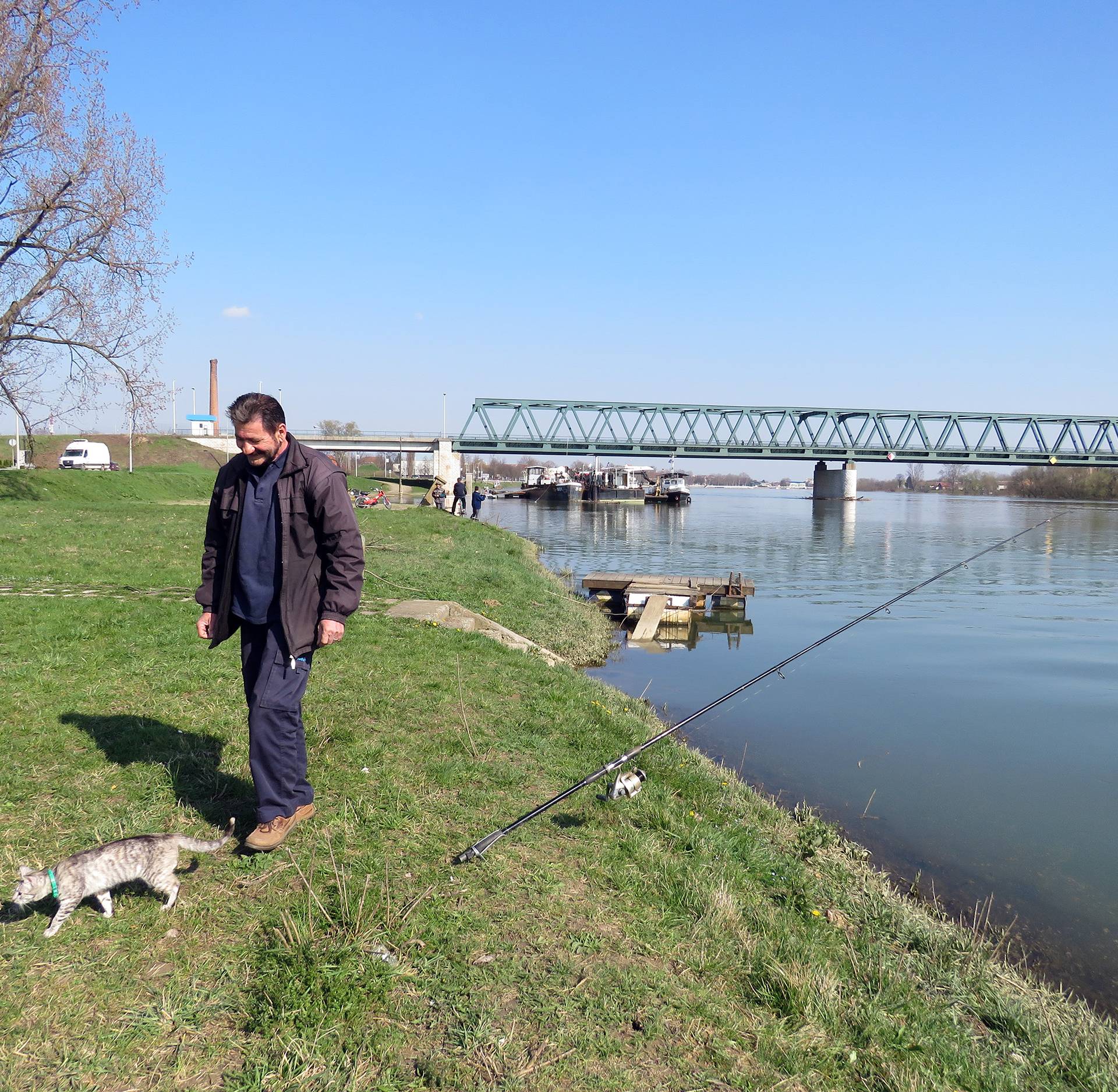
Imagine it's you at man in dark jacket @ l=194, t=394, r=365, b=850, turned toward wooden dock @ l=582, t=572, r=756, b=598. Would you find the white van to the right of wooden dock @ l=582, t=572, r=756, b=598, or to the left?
left

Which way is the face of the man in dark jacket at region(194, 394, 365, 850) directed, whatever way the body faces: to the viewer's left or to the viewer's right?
to the viewer's left

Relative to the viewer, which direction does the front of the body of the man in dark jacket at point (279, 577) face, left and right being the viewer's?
facing the viewer and to the left of the viewer

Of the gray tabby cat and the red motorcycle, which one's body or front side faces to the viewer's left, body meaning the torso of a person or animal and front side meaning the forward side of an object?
the gray tabby cat

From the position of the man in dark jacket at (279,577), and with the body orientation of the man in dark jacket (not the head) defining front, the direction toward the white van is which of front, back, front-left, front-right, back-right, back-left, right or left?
back-right

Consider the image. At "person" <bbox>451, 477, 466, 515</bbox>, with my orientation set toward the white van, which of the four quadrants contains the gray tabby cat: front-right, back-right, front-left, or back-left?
back-left

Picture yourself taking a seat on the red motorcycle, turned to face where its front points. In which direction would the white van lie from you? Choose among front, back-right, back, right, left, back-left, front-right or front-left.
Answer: back-left

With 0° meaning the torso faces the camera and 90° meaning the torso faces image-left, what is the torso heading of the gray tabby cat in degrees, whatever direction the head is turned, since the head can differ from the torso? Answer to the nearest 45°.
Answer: approximately 90°

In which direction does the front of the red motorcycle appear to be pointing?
to the viewer's right
